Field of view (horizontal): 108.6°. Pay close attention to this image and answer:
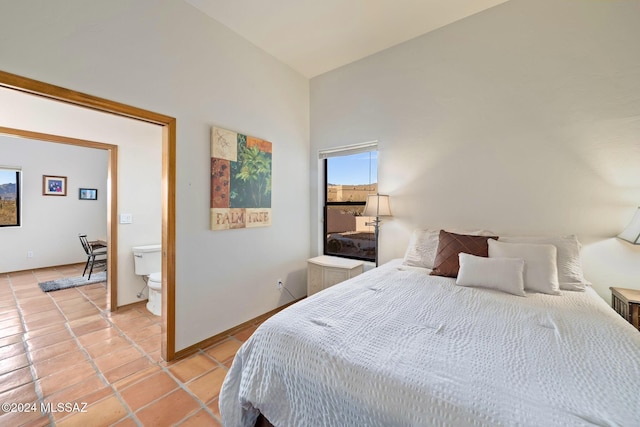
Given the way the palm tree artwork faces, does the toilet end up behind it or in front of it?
behind

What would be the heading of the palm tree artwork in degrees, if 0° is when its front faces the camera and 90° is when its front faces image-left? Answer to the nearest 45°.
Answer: approximately 315°

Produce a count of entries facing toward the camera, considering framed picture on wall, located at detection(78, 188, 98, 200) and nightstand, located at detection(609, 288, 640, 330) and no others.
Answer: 2

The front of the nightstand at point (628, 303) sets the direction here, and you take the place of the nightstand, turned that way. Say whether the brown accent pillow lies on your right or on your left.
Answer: on your right

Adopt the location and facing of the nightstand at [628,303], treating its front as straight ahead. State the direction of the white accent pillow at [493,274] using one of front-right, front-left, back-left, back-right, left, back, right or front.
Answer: front-right

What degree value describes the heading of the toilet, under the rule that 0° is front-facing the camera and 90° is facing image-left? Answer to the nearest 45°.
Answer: approximately 315°

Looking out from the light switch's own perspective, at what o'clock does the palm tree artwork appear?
The palm tree artwork is roughly at 11 o'clock from the light switch.

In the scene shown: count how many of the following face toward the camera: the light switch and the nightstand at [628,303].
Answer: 2
